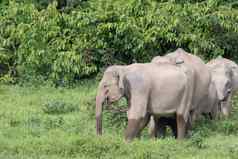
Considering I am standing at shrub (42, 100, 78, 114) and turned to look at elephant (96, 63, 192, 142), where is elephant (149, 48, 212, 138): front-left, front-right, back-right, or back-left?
front-left

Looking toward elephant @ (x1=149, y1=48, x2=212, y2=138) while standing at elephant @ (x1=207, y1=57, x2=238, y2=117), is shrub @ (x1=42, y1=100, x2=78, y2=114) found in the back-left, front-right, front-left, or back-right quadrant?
front-right

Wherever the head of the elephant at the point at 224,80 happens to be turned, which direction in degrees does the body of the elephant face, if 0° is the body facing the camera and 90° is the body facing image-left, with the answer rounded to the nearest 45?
approximately 45°

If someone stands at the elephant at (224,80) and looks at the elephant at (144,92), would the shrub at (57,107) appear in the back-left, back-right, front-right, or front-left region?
front-right

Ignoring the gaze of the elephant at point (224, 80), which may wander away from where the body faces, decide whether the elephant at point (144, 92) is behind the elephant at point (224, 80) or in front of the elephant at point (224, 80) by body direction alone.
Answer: in front

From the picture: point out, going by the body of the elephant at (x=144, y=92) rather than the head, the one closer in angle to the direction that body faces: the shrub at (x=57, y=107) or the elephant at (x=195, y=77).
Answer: the shrub

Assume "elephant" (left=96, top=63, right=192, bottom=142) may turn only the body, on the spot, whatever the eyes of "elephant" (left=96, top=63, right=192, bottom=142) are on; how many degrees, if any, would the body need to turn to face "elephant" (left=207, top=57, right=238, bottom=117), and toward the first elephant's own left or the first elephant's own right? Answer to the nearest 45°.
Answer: approximately 135° to the first elephant's own right

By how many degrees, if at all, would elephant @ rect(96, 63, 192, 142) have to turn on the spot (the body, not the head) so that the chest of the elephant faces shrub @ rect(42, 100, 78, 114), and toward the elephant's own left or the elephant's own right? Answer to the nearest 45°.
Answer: approximately 45° to the elephant's own right

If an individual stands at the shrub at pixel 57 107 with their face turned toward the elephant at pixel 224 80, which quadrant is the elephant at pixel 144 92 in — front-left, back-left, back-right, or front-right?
front-right

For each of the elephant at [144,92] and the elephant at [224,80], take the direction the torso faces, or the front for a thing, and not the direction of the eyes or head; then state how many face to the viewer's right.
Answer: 0

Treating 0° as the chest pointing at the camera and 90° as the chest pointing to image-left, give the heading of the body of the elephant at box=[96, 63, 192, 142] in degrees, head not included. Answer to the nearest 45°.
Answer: approximately 90°
